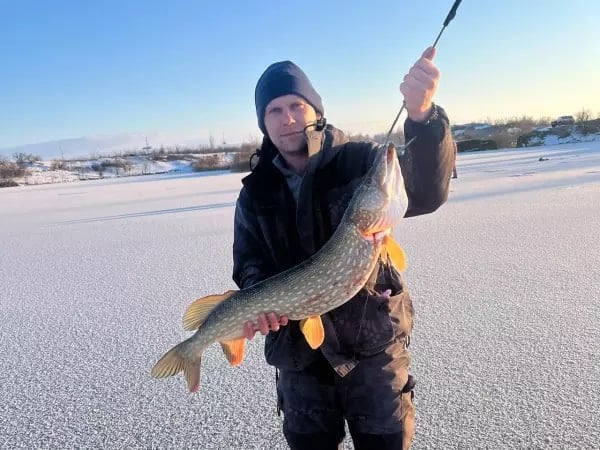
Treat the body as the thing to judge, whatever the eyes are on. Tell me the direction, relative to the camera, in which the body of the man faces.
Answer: toward the camera
